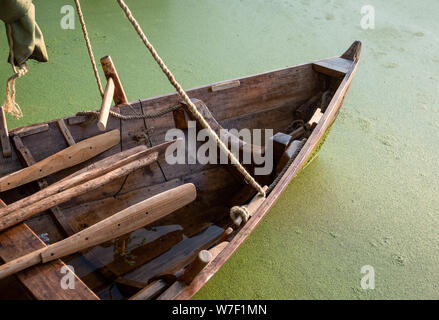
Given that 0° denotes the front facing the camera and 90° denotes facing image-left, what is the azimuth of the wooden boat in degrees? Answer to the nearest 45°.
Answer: approximately 225°
